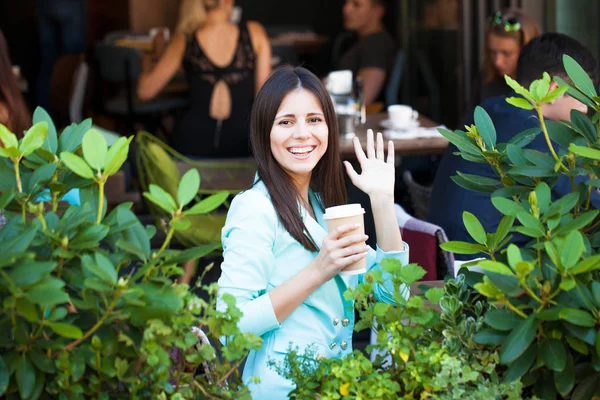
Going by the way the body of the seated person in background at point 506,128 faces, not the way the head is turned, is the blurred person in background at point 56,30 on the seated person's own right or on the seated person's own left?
on the seated person's own left

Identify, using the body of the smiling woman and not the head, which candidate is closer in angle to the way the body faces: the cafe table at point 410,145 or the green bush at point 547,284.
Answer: the green bush

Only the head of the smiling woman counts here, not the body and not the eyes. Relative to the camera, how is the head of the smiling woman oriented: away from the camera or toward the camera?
toward the camera

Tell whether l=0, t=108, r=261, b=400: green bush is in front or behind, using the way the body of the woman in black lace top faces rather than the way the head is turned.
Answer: behind

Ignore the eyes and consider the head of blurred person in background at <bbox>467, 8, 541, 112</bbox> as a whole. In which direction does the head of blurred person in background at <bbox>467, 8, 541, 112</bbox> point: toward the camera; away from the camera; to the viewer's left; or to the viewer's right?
toward the camera

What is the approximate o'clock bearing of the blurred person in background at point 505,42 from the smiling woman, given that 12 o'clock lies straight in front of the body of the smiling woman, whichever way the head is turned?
The blurred person in background is roughly at 8 o'clock from the smiling woman.

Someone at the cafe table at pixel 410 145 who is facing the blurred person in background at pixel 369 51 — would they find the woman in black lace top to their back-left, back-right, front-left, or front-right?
front-left

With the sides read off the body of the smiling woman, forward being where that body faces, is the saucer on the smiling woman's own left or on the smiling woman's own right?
on the smiling woman's own left

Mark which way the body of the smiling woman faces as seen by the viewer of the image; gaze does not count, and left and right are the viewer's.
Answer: facing the viewer and to the right of the viewer

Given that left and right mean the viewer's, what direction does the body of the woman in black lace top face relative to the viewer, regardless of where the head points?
facing away from the viewer

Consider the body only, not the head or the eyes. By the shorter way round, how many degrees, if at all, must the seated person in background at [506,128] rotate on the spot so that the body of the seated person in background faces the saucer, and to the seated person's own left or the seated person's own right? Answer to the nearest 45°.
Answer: approximately 90° to the seated person's own left
